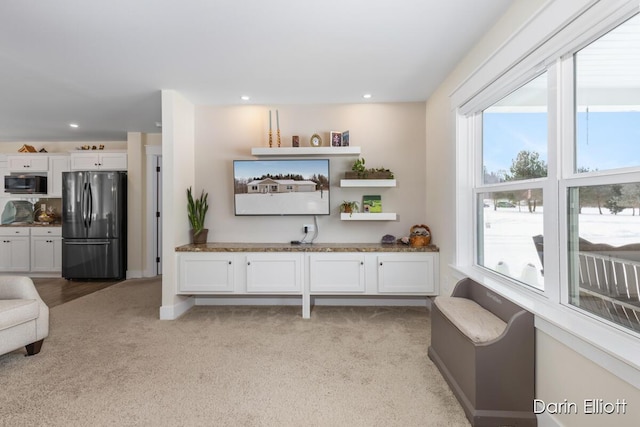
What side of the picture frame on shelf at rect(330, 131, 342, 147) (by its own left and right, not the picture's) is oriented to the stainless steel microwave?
right

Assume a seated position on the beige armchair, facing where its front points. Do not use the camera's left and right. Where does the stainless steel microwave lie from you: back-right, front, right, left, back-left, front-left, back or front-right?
back-left

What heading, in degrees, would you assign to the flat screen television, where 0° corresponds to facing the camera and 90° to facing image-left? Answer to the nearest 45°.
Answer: approximately 0°

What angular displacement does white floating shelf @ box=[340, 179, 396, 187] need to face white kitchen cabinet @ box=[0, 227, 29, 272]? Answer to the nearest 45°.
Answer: approximately 90° to its right

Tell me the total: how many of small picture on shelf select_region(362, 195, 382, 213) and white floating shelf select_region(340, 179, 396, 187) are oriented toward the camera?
2

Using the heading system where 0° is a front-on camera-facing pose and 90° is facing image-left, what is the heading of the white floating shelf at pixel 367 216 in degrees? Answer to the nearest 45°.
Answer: approximately 0°

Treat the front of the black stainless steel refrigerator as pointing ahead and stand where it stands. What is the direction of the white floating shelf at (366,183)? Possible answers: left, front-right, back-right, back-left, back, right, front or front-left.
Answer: front-left

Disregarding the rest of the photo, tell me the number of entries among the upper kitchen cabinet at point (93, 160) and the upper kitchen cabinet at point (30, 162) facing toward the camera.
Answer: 2
